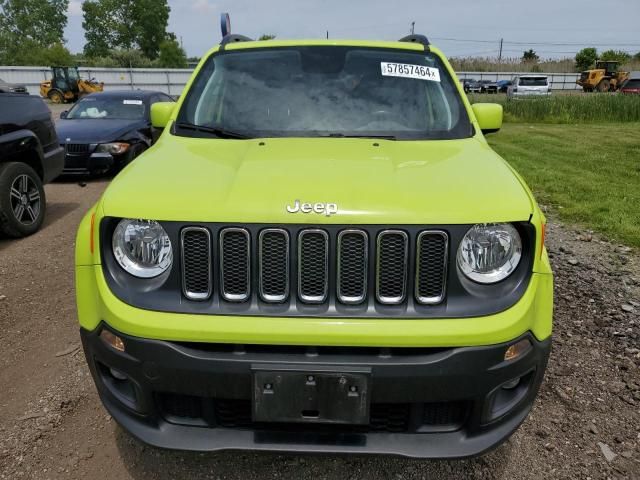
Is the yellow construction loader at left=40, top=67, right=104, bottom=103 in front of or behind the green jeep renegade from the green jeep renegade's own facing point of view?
behind

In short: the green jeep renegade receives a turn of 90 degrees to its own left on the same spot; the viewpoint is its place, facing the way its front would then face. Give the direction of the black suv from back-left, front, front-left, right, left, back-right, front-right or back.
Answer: back-left

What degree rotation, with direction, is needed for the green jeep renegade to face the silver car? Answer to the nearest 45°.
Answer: approximately 180°

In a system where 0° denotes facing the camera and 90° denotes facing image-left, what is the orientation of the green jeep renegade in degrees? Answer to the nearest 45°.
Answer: approximately 0°

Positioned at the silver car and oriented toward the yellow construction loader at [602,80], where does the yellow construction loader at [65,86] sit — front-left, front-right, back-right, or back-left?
back-left

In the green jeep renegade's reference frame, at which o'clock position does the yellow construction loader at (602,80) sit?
The yellow construction loader is roughly at 7 o'clock from the green jeep renegade.
